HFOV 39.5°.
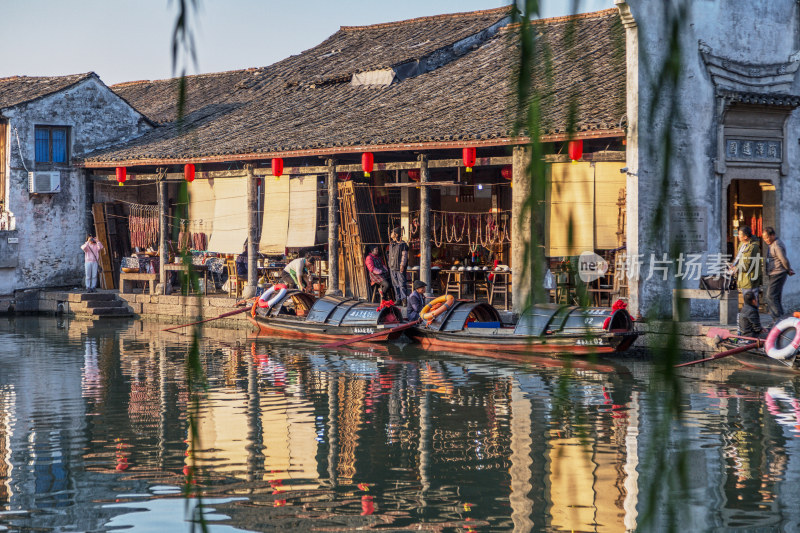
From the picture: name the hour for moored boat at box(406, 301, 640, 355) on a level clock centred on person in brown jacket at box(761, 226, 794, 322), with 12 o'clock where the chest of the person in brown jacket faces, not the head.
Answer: The moored boat is roughly at 12 o'clock from the person in brown jacket.

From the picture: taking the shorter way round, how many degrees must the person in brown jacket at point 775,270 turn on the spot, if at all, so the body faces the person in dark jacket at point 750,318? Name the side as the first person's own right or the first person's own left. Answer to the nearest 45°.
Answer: approximately 90° to the first person's own left

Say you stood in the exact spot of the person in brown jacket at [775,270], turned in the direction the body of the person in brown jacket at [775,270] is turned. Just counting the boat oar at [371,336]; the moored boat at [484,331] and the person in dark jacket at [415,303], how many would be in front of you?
3

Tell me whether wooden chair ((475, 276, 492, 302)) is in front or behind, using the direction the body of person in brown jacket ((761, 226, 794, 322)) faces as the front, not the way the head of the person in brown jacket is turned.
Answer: in front

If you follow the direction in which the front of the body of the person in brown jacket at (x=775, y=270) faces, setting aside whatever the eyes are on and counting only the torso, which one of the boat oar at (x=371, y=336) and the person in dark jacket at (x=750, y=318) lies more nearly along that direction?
the boat oar

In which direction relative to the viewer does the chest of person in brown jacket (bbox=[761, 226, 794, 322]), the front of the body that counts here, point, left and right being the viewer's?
facing to the left of the viewer

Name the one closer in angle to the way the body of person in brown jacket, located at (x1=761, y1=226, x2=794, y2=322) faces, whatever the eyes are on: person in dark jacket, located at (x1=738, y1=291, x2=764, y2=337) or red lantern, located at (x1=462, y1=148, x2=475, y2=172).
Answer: the red lantern

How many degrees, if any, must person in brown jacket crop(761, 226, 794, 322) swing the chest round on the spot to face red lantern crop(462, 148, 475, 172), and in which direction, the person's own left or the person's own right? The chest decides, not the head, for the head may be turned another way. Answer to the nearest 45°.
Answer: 0° — they already face it

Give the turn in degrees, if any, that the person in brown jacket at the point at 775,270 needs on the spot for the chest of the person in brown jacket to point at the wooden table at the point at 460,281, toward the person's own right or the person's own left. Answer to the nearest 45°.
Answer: approximately 45° to the person's own right

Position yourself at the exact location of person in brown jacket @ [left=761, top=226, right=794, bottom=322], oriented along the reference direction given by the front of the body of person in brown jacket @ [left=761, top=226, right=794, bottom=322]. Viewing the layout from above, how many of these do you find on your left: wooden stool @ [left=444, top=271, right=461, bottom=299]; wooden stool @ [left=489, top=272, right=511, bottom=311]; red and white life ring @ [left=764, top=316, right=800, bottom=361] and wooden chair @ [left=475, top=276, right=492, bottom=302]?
1

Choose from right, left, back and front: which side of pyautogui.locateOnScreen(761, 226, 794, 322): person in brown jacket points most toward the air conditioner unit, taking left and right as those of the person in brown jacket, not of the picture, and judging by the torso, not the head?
front

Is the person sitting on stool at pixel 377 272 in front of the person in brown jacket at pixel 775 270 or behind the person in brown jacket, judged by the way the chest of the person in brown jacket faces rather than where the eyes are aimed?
in front

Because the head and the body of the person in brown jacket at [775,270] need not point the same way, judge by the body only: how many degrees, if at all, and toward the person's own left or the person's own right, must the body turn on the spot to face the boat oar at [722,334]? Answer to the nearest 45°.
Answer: approximately 45° to the person's own left

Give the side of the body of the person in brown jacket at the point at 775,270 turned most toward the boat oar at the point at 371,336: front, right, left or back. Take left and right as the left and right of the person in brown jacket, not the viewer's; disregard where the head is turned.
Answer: front

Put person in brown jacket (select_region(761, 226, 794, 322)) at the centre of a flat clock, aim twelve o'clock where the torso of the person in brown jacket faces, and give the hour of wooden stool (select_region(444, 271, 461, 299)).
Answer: The wooden stool is roughly at 1 o'clock from the person in brown jacket.
